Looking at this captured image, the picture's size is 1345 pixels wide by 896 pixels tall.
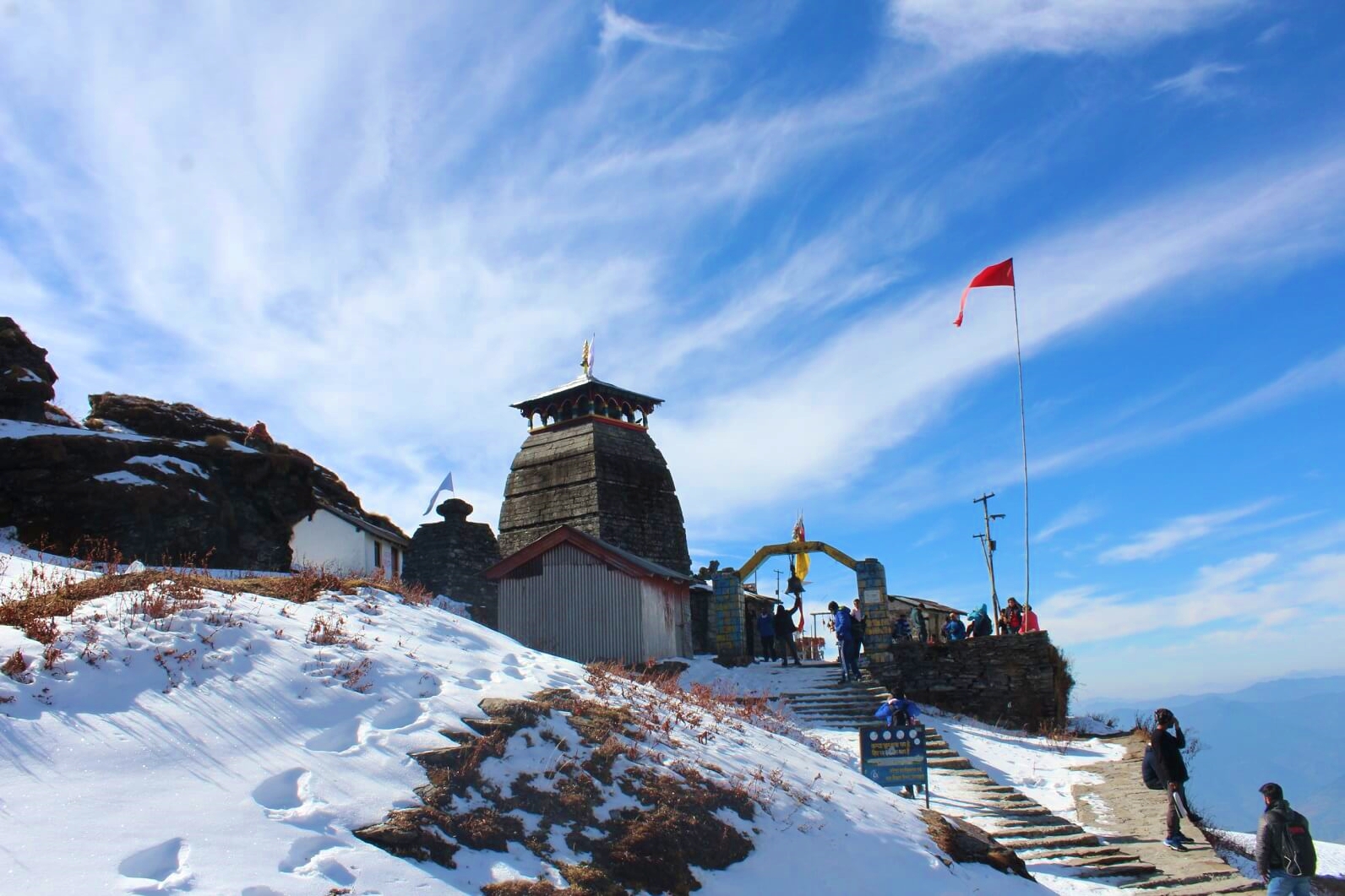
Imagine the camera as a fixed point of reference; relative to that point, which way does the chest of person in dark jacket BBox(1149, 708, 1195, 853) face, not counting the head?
to the viewer's right

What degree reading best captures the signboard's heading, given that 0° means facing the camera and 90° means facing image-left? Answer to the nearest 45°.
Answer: approximately 0°

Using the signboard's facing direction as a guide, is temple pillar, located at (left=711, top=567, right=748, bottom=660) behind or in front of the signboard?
behind

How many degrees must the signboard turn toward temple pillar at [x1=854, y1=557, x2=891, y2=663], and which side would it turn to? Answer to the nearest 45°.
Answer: approximately 180°

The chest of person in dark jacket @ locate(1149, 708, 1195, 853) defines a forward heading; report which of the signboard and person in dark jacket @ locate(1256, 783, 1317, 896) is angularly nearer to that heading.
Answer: the person in dark jacket

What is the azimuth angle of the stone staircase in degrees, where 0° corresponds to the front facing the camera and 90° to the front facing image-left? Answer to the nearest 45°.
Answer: approximately 315°

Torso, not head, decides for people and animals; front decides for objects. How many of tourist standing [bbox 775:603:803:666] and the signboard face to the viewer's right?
0

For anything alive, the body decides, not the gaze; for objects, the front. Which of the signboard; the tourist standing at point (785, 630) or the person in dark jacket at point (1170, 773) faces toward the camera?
the signboard
